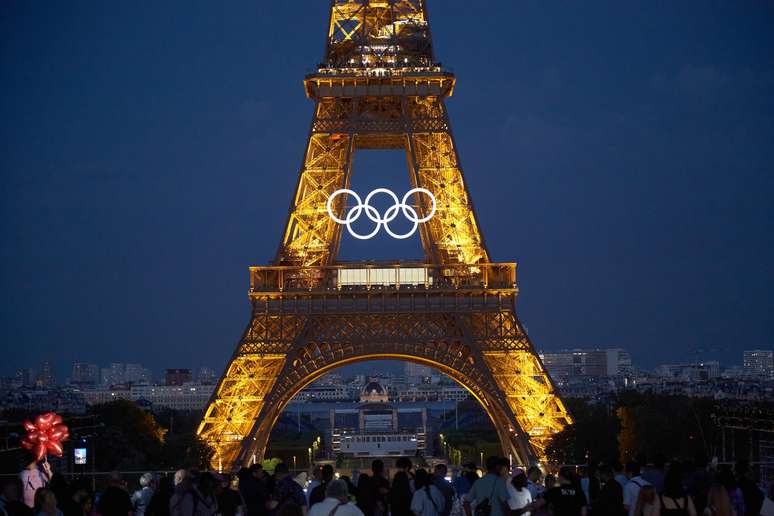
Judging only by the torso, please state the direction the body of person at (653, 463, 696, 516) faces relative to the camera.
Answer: away from the camera

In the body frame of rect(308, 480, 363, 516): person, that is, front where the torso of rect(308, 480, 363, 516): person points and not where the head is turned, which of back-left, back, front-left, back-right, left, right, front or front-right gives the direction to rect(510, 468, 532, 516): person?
front-right

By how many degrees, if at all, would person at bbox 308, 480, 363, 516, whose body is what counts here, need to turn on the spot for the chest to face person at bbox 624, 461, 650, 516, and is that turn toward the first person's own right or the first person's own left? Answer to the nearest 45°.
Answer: approximately 45° to the first person's own right

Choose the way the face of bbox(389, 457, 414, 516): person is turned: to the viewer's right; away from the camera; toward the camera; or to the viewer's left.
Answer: away from the camera

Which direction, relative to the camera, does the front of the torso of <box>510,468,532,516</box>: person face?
away from the camera

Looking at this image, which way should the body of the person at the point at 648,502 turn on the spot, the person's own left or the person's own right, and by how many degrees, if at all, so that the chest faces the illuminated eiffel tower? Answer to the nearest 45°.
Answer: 0° — they already face it

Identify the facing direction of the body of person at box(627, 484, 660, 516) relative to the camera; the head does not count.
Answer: away from the camera

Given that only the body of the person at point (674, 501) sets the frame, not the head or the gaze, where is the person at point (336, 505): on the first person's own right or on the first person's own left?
on the first person's own left

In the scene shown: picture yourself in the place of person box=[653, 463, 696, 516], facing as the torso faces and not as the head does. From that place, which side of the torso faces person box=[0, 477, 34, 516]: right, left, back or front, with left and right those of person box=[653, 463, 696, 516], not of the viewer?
left

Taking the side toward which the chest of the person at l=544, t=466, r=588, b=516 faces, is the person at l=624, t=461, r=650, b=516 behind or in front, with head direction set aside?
in front

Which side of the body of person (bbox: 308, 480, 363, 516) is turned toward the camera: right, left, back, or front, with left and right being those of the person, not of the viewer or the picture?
back

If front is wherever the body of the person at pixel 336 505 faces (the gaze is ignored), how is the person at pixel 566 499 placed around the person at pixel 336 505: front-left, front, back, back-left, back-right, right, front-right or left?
front-right

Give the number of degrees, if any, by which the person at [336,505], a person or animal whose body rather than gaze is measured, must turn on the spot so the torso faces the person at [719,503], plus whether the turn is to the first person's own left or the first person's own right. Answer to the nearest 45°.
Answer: approximately 45° to the first person's own right

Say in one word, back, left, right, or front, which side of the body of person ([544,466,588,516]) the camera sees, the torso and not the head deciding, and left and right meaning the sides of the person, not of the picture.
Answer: back

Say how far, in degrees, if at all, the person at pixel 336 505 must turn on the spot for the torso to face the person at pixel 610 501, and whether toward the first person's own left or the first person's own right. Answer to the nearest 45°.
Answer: approximately 45° to the first person's own right
